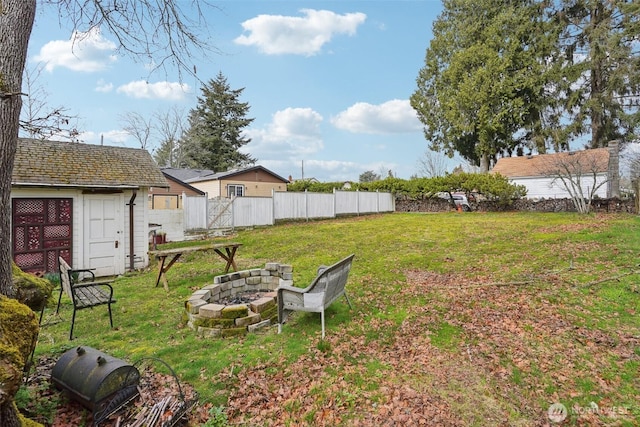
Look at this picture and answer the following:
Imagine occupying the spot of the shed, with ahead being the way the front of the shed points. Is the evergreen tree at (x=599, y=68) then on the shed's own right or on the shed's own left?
on the shed's own left

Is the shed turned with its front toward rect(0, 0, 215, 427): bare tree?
yes

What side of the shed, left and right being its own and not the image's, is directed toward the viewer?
front

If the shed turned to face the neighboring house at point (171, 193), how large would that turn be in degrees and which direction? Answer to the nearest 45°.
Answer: approximately 180°

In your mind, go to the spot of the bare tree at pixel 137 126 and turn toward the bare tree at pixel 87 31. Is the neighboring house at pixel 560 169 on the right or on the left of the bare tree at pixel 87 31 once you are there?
left

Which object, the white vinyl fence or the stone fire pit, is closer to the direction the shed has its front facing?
the stone fire pit

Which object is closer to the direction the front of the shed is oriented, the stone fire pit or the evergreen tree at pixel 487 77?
the stone fire pit
